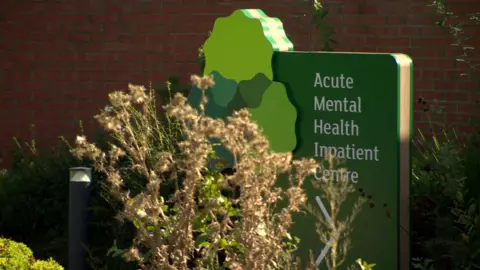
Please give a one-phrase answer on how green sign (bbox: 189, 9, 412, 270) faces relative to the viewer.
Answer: facing the viewer and to the left of the viewer

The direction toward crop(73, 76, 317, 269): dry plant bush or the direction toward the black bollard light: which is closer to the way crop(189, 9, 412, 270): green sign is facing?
the dry plant bush

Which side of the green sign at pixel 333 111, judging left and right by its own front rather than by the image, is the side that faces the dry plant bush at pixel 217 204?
front

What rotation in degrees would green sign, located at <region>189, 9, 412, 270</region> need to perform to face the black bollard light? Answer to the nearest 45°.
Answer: approximately 45° to its right

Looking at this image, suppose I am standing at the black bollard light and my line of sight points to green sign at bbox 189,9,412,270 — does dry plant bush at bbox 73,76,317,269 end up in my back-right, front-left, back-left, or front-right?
front-right
